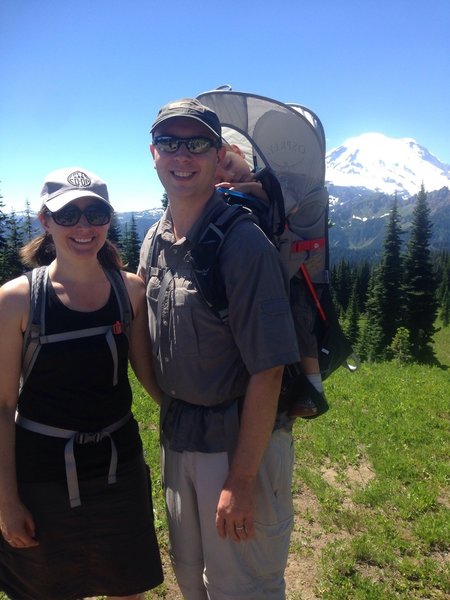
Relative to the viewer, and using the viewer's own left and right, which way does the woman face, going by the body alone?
facing the viewer

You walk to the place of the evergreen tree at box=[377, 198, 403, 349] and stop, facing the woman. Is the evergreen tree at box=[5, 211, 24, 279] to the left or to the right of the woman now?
right

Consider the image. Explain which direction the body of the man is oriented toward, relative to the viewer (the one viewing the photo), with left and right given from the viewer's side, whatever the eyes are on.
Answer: facing the viewer and to the left of the viewer

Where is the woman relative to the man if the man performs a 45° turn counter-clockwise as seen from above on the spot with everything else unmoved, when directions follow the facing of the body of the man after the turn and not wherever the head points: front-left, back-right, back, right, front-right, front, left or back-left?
right

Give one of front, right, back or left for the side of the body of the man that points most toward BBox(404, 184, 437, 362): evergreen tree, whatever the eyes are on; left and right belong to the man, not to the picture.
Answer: back

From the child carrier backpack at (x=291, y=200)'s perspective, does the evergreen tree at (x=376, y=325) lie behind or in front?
behind

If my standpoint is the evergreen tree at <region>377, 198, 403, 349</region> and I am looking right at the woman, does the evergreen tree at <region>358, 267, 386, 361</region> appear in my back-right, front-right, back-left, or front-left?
front-right

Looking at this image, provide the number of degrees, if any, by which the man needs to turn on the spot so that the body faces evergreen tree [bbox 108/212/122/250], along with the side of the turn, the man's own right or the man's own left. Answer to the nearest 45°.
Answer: approximately 135° to the man's own right
